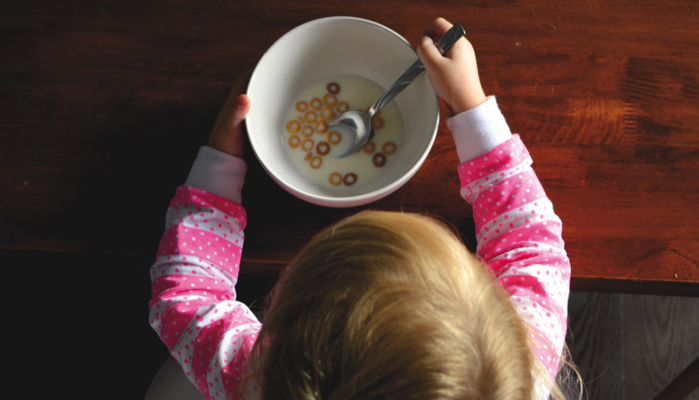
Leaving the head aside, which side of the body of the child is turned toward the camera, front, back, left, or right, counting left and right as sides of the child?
back

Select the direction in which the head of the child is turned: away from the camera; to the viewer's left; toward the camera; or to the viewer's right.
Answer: away from the camera
